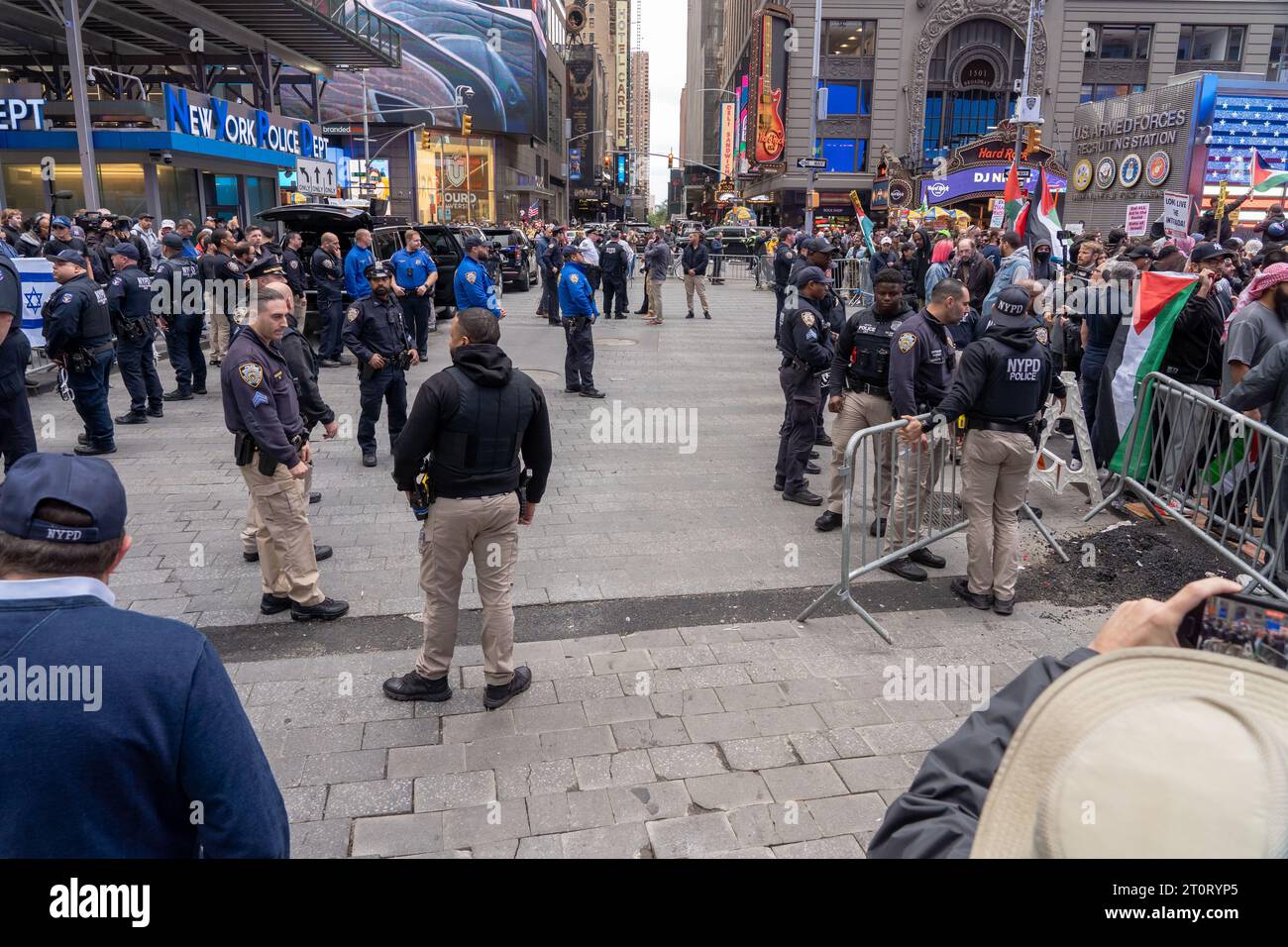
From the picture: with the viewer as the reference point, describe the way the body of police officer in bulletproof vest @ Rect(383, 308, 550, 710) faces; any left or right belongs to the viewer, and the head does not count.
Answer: facing away from the viewer and to the left of the viewer

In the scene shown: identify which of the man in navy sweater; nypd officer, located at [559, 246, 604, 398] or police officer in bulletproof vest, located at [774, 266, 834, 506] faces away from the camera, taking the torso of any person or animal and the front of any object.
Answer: the man in navy sweater

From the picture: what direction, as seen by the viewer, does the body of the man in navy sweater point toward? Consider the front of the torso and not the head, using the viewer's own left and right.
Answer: facing away from the viewer

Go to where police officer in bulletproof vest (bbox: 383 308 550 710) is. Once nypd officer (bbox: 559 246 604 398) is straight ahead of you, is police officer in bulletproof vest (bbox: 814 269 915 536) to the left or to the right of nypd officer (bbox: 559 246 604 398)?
right

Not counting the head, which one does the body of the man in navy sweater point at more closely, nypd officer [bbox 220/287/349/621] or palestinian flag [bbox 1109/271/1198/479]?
the nypd officer

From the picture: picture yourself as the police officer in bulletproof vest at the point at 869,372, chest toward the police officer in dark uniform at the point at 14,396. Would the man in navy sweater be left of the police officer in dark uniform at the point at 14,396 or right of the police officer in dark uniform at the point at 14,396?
left

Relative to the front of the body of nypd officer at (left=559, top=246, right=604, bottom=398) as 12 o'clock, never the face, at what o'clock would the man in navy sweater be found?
The man in navy sweater is roughly at 3 o'clock from the nypd officer.
